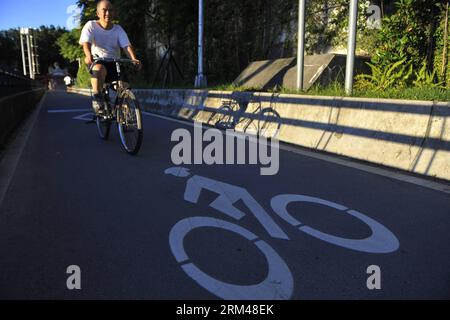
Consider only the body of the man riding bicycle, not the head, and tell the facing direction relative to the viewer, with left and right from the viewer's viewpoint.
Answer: facing the viewer

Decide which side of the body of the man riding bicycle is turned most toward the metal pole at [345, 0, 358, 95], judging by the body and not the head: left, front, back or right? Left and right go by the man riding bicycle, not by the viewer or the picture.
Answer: left

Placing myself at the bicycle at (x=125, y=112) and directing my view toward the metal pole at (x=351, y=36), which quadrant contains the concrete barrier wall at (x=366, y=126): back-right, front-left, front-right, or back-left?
front-right

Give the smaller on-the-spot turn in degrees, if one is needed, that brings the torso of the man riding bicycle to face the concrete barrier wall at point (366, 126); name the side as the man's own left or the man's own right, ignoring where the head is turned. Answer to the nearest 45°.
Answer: approximately 45° to the man's own left
